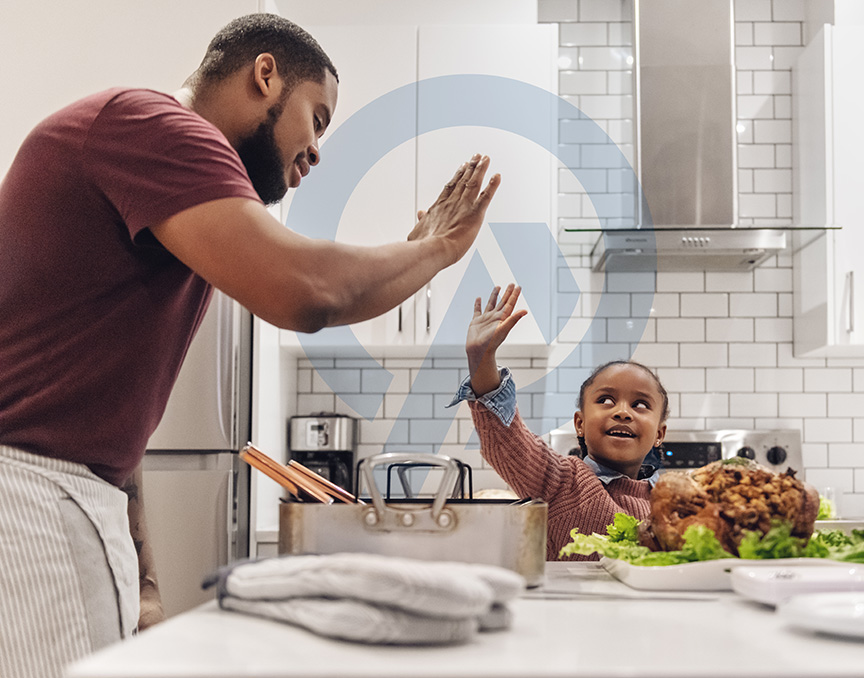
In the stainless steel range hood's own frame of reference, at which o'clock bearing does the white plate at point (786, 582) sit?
The white plate is roughly at 12 o'clock from the stainless steel range hood.

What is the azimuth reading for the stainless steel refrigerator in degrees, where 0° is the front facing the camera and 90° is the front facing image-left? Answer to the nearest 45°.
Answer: approximately 315°

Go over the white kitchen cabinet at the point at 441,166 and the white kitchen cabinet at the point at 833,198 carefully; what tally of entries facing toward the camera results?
2

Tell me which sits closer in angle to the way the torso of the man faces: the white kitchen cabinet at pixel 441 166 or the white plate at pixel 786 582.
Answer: the white plate

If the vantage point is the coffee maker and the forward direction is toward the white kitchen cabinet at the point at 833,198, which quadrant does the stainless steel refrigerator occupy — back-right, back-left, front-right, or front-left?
back-right

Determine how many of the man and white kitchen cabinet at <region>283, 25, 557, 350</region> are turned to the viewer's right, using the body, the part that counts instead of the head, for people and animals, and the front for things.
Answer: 1

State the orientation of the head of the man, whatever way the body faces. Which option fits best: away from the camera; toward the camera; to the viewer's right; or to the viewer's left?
to the viewer's right

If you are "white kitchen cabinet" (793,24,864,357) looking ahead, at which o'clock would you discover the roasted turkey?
The roasted turkey is roughly at 12 o'clock from the white kitchen cabinet.

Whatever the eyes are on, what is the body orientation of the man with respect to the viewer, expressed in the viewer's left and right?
facing to the right of the viewer
